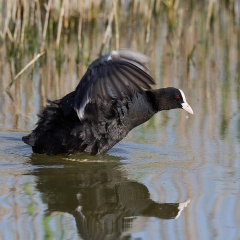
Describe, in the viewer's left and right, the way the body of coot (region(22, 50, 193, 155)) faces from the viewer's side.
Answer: facing to the right of the viewer
